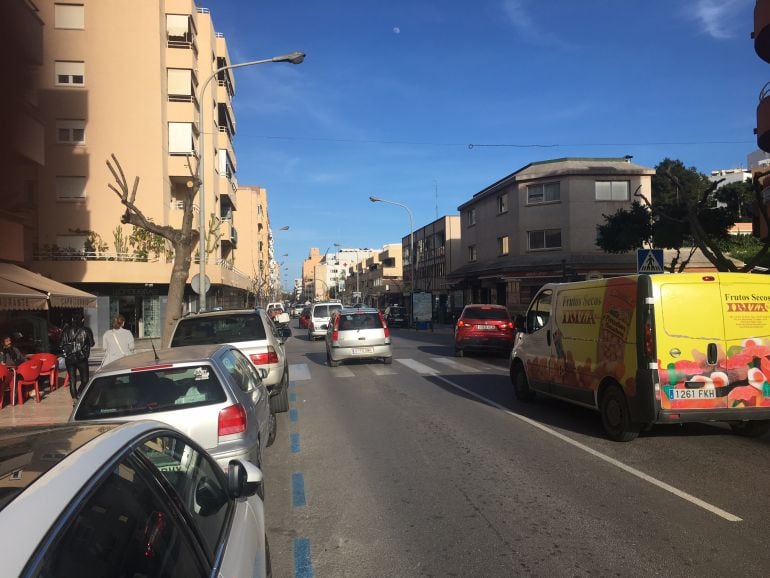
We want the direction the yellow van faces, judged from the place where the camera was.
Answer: facing away from the viewer and to the left of the viewer

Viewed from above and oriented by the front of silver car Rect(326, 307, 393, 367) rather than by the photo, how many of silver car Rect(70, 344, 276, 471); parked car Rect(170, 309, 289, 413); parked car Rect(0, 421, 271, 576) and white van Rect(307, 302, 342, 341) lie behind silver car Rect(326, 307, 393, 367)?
3

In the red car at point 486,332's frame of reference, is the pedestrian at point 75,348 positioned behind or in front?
behind

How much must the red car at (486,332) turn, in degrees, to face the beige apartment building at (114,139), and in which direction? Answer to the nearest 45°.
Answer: approximately 45° to its left

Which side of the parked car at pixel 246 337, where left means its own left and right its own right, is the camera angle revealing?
back

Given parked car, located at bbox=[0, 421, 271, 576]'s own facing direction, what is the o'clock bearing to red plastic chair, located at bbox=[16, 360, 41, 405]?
The red plastic chair is roughly at 10 o'clock from the parked car.

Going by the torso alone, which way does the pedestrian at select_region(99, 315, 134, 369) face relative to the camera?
away from the camera

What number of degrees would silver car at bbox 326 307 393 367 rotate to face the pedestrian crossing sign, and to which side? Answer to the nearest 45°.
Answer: approximately 135° to its right

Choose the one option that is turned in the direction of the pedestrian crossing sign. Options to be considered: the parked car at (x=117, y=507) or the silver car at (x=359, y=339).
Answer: the parked car

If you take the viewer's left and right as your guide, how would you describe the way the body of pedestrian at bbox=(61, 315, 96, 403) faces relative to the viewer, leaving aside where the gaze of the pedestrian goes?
facing away from the viewer

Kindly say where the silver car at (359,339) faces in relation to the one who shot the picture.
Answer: facing away from the viewer
